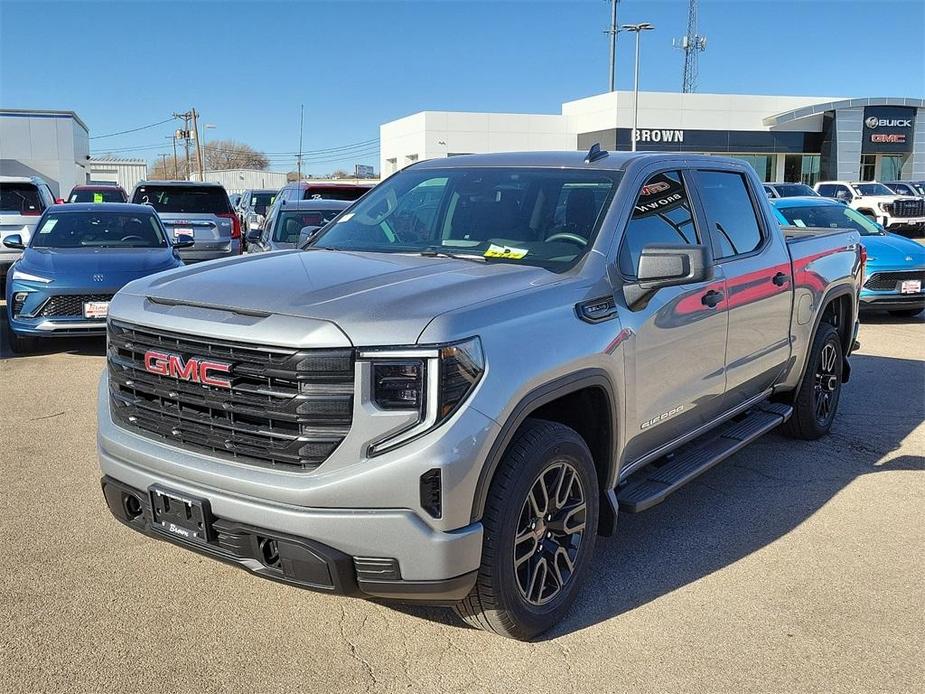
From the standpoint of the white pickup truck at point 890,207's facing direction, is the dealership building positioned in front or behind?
behind

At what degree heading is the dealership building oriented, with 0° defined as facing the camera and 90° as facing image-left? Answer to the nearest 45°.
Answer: approximately 0°

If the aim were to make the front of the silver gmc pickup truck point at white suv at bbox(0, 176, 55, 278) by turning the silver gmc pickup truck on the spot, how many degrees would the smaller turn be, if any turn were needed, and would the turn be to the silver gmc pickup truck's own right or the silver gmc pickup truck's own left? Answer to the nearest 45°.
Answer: approximately 90° to the silver gmc pickup truck's own right

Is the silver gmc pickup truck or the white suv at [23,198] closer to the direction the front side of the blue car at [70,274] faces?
the silver gmc pickup truck

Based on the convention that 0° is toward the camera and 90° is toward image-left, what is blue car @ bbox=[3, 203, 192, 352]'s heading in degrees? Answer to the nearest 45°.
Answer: approximately 0°

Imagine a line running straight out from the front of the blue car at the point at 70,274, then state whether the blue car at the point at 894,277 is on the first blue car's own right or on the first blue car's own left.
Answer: on the first blue car's own left

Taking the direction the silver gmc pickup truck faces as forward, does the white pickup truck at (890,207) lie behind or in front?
behind

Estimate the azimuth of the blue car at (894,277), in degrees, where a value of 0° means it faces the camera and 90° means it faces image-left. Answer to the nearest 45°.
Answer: approximately 315°

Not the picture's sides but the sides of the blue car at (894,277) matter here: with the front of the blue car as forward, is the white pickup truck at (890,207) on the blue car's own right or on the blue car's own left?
on the blue car's own left

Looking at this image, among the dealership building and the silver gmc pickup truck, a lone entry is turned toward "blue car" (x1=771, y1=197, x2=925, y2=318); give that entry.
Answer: the dealership building

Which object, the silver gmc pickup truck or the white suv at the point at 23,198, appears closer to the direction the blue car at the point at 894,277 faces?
the silver gmc pickup truck

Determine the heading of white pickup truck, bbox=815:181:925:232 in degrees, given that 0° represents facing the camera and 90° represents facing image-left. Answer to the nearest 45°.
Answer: approximately 315°
